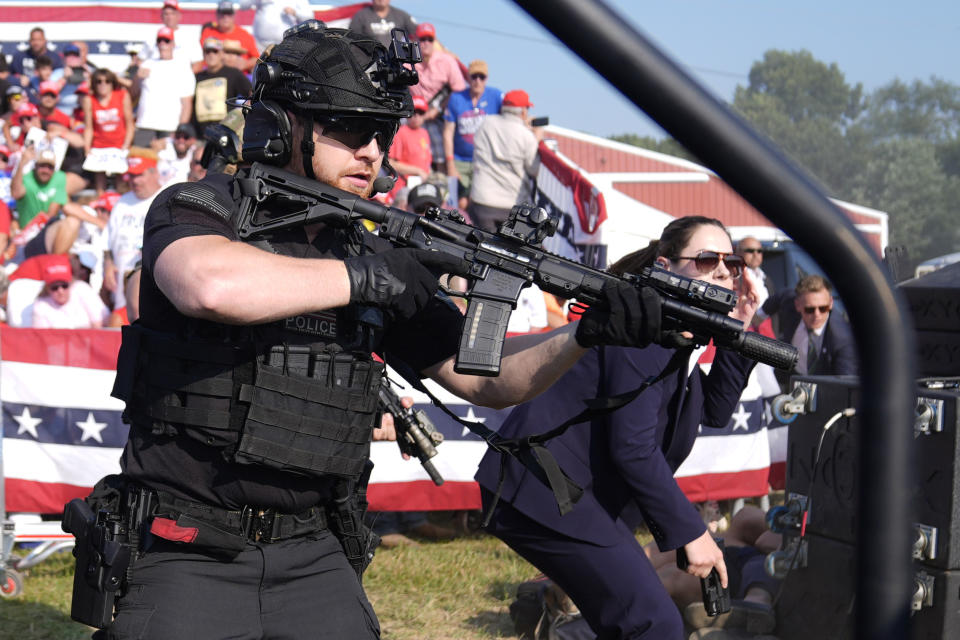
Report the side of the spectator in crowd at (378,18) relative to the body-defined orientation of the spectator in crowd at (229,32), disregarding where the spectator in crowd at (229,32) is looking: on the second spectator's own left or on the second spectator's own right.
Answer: on the second spectator's own left

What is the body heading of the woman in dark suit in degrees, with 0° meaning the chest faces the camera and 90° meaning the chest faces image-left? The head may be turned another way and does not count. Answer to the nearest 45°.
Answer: approximately 315°

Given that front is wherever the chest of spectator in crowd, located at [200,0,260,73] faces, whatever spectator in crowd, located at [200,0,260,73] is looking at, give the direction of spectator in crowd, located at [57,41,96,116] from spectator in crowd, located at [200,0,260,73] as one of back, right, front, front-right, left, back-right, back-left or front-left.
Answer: back-right

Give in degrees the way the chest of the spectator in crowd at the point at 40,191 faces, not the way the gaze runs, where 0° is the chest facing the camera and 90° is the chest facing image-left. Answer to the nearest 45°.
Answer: approximately 0°

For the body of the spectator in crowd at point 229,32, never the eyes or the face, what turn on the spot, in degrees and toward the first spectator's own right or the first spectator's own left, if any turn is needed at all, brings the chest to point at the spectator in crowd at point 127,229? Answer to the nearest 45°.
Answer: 0° — they already face them
